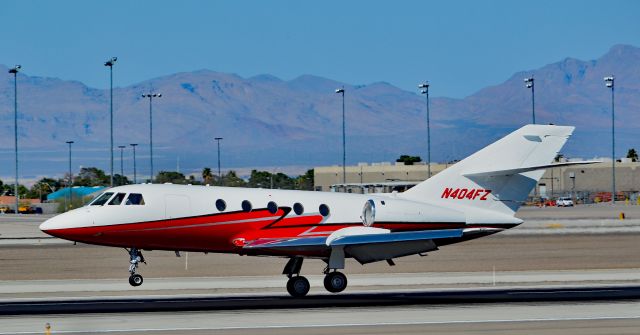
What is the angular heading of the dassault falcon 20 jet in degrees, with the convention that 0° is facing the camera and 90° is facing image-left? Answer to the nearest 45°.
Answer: approximately 90°
